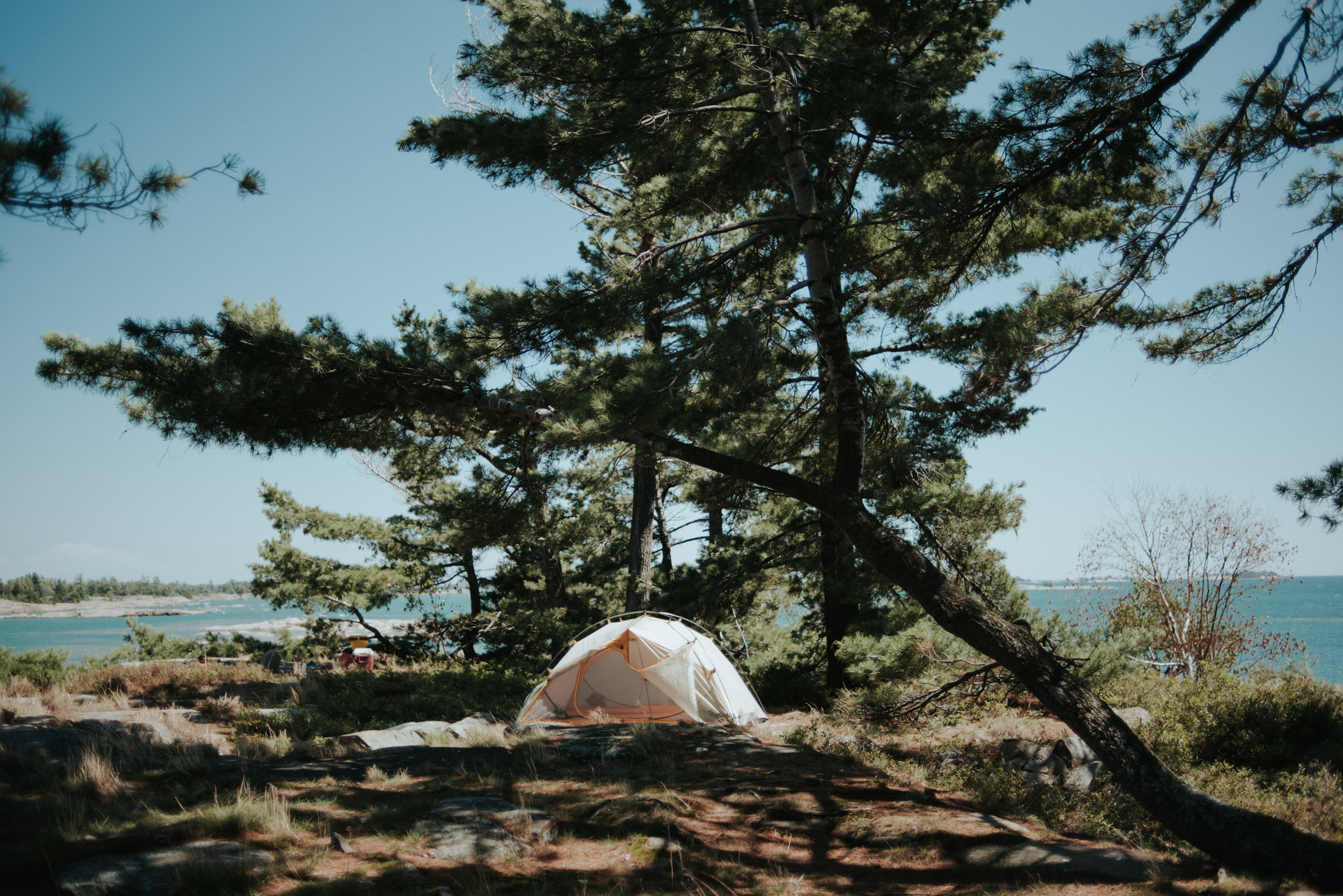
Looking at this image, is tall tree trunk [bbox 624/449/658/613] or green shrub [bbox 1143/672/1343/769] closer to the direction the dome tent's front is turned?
the green shrub

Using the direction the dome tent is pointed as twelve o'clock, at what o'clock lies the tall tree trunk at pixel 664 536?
The tall tree trunk is roughly at 6 o'clock from the dome tent.

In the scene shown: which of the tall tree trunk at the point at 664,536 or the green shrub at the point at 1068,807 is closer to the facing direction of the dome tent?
the green shrub

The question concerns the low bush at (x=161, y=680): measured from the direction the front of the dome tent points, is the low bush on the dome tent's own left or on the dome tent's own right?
on the dome tent's own right

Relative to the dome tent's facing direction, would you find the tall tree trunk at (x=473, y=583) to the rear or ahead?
to the rear

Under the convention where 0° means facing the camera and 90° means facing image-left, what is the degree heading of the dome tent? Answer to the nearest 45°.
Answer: approximately 0°

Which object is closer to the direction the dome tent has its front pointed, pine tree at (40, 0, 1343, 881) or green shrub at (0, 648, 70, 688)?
the pine tree
